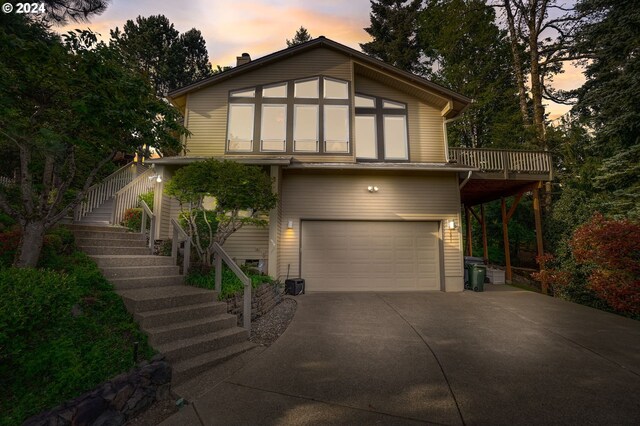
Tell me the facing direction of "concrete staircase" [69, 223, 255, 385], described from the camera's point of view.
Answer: facing the viewer and to the right of the viewer

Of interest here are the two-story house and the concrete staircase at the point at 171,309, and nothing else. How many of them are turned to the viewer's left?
0

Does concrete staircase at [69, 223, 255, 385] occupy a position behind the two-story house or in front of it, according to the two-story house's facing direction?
in front

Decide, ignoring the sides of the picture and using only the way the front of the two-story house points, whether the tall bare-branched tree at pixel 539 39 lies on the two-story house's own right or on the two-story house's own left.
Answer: on the two-story house's own left

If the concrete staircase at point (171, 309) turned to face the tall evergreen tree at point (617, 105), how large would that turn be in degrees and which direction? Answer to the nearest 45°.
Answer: approximately 45° to its left

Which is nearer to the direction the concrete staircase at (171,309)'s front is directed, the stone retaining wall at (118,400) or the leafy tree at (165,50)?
the stone retaining wall

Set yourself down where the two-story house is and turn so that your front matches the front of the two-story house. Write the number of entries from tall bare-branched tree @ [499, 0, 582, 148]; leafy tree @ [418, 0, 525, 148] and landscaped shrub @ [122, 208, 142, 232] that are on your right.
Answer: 1

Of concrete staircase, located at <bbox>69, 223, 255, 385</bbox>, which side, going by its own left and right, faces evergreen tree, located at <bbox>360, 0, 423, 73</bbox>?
left

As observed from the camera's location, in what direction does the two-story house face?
facing the viewer

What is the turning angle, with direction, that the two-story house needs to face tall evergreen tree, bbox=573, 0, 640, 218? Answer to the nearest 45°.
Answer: approximately 90° to its left

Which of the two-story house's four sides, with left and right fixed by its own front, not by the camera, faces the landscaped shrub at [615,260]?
left

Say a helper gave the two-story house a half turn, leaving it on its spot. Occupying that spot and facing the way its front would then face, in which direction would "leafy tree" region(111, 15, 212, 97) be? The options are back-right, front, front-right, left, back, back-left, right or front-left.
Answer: front-left
